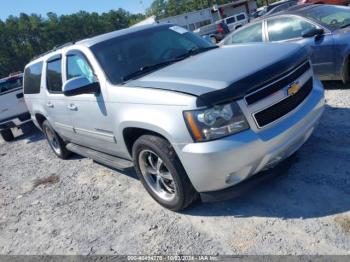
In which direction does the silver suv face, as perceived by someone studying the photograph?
facing the viewer and to the right of the viewer

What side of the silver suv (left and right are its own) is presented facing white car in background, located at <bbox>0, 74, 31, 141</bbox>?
back
